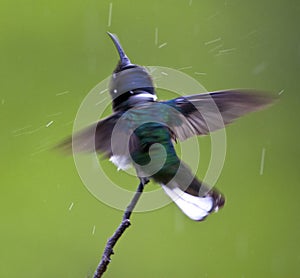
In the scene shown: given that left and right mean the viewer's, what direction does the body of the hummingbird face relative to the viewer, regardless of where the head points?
facing away from the viewer and to the left of the viewer
